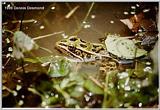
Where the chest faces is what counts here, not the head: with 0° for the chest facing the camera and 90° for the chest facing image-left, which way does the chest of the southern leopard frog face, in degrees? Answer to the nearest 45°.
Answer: approximately 90°
